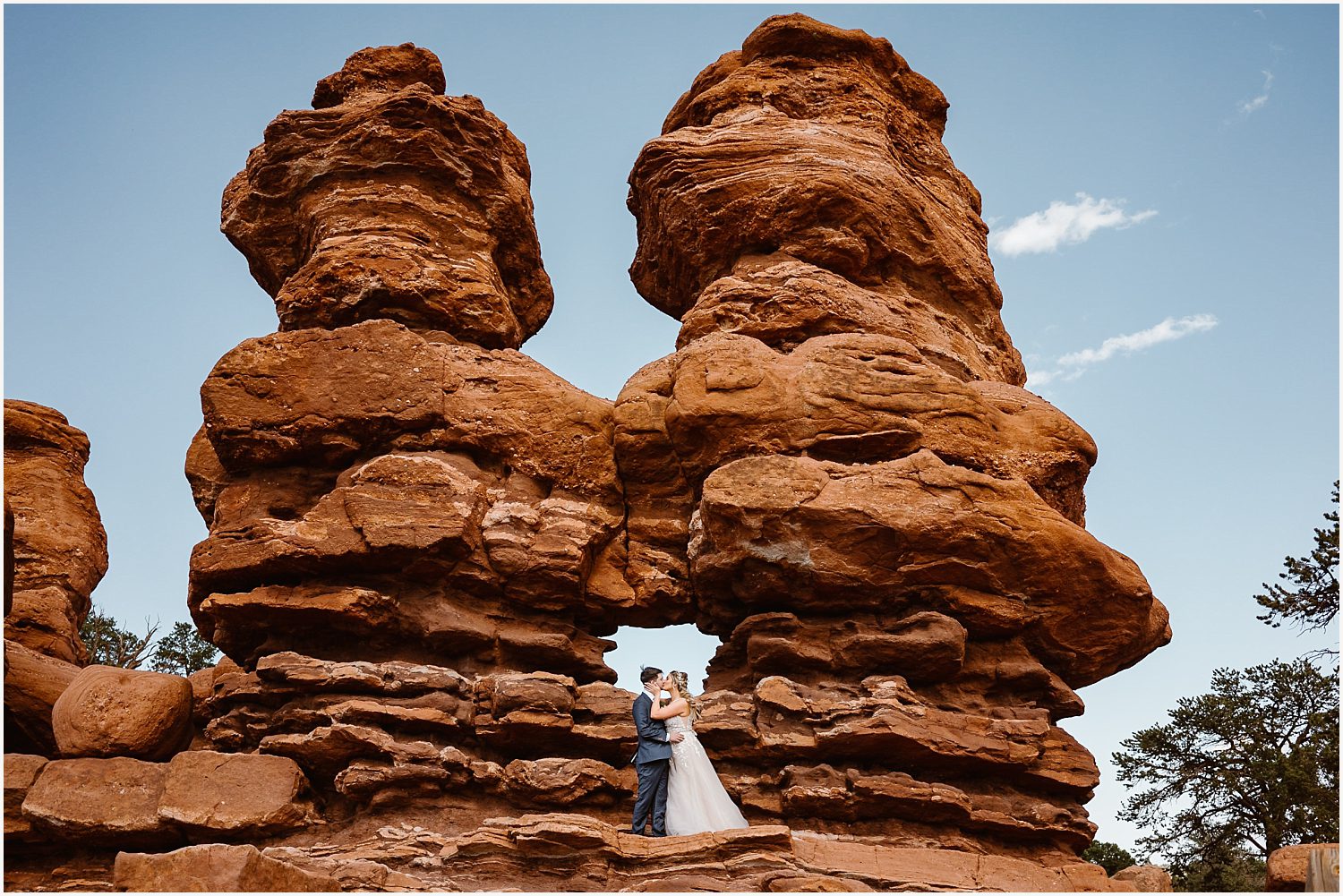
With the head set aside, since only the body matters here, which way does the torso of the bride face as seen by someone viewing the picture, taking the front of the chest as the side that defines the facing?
to the viewer's left

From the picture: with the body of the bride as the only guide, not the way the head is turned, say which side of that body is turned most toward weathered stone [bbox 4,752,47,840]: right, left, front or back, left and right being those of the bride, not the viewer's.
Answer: front

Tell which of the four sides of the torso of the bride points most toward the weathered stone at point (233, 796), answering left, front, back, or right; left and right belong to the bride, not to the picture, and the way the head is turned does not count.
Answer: front

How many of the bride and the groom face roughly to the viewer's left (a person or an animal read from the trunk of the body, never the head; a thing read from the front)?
1

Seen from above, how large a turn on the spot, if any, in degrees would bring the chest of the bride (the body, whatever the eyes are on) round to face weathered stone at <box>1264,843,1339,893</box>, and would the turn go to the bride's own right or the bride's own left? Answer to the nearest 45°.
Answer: approximately 180°

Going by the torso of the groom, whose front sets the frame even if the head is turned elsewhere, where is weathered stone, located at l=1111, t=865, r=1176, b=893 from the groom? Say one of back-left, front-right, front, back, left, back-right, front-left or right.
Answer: front

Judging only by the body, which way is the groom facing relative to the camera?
to the viewer's right

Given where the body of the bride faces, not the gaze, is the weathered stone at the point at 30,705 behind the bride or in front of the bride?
in front

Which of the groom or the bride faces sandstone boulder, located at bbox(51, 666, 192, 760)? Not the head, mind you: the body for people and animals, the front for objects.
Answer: the bride

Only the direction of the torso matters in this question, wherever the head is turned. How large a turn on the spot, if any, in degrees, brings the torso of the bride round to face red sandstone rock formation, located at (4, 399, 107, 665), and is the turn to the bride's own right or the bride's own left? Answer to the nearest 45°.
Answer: approximately 45° to the bride's own right

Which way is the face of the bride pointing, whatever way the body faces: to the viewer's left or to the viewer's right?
to the viewer's left

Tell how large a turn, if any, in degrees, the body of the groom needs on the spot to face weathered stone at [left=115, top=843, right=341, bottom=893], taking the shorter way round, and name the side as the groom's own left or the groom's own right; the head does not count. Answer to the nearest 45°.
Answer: approximately 135° to the groom's own right

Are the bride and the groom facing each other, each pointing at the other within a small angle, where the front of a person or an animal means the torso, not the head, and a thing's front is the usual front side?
yes

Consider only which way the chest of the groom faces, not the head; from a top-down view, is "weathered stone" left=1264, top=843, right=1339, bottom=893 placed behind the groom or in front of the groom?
in front

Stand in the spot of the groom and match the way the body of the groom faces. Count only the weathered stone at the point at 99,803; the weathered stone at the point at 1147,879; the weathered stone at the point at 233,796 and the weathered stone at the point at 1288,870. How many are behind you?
2

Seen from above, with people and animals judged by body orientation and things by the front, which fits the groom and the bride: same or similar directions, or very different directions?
very different directions
